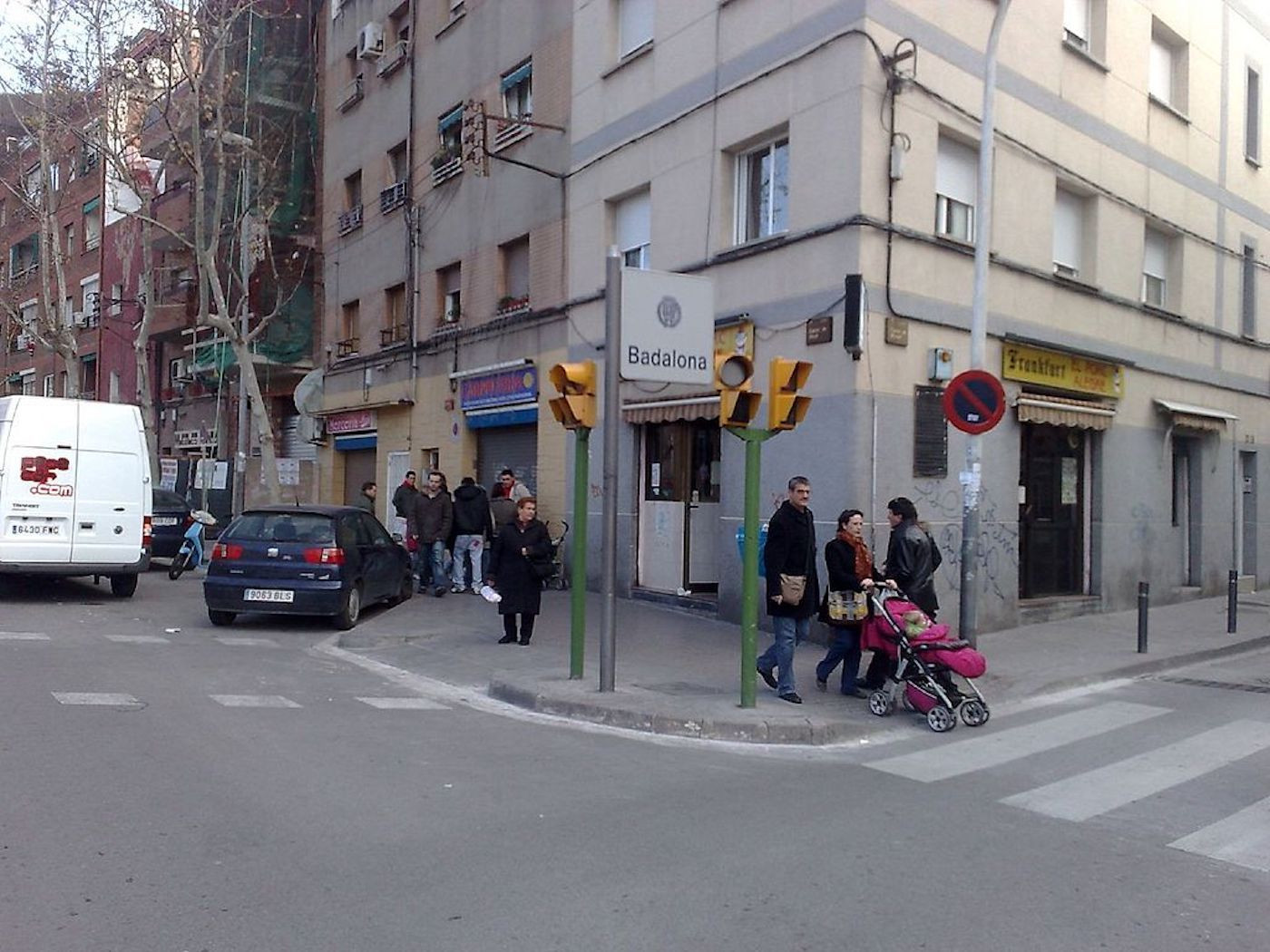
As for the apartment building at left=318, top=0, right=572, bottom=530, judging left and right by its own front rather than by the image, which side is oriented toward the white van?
front

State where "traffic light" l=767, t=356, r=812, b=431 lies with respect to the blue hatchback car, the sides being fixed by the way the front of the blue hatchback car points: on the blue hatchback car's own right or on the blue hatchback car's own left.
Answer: on the blue hatchback car's own right

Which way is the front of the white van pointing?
away from the camera

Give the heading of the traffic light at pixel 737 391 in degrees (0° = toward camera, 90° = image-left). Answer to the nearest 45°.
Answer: approximately 315°

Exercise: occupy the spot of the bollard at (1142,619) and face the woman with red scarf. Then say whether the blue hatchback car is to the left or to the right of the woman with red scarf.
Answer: right

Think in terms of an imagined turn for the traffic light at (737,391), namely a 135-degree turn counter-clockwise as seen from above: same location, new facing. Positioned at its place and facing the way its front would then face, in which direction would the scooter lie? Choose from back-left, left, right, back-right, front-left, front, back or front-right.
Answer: front-left

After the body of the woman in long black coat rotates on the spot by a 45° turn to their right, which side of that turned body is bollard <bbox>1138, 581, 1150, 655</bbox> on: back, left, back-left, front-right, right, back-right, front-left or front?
back-left

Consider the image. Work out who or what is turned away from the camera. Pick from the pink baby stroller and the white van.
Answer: the white van
